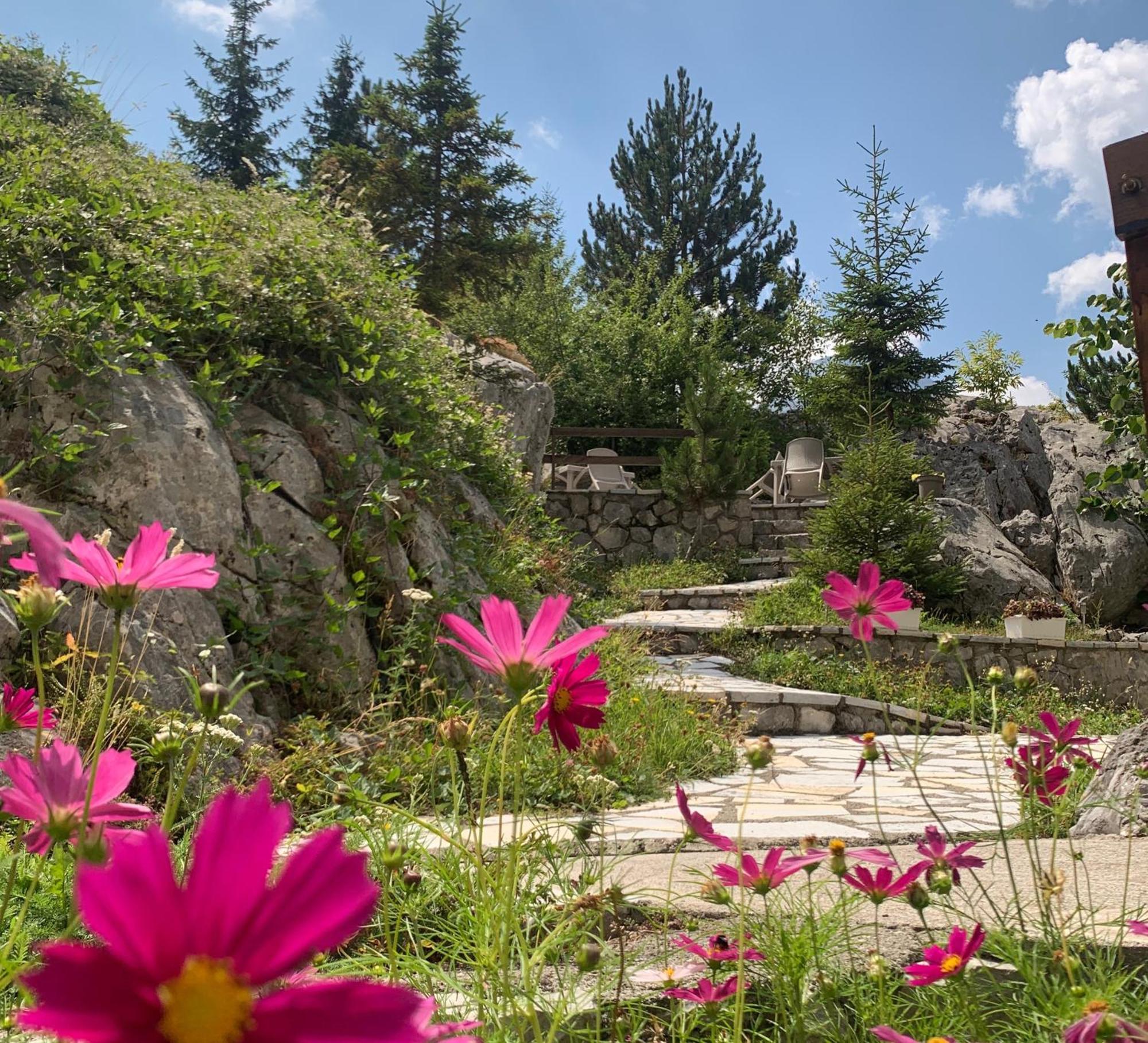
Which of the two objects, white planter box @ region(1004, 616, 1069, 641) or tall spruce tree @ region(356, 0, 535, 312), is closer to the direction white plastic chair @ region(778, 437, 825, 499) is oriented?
the white planter box

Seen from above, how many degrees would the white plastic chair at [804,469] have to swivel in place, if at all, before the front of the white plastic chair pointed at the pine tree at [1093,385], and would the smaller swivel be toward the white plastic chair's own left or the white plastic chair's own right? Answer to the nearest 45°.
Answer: approximately 90° to the white plastic chair's own left

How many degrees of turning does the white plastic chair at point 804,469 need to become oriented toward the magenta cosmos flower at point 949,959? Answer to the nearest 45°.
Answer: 0° — it already faces it

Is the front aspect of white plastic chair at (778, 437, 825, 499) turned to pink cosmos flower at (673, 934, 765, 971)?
yes

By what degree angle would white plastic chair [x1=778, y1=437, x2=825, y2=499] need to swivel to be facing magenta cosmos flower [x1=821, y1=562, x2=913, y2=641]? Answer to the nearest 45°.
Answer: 0° — it already faces it

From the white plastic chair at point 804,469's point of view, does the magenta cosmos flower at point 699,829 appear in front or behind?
in front
